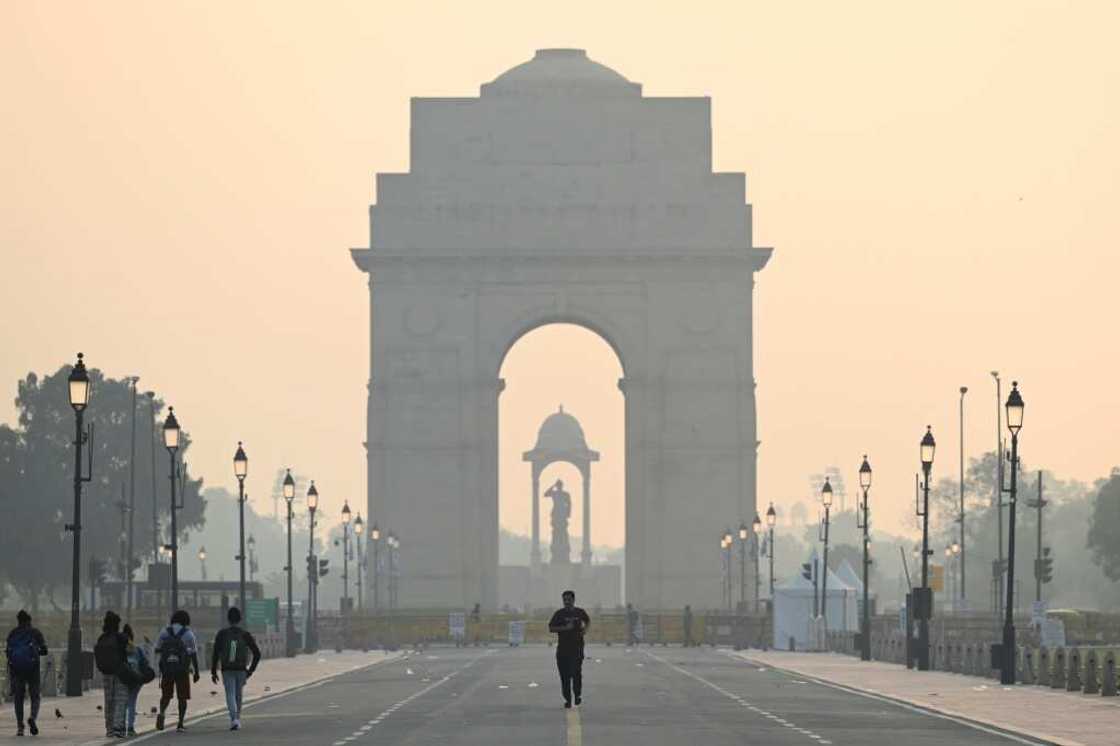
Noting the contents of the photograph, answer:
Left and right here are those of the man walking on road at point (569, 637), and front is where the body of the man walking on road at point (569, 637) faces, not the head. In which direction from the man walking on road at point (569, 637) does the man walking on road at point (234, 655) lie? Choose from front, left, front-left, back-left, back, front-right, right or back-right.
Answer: front-right

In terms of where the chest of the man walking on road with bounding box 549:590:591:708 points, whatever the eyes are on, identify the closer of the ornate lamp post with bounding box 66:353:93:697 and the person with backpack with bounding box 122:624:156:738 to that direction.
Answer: the person with backpack

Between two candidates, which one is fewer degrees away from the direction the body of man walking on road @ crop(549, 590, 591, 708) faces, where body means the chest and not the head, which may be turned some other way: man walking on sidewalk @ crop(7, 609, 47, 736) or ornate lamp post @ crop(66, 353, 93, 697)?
the man walking on sidewalk

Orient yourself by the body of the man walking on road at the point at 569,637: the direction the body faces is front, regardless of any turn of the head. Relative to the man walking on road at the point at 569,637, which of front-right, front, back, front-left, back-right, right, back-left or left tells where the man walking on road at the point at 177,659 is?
front-right

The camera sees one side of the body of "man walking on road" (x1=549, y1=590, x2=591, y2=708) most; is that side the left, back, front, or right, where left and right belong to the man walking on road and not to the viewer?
front

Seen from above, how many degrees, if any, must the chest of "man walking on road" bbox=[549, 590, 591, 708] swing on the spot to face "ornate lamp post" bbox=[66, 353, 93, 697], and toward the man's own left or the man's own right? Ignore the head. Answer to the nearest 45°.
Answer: approximately 135° to the man's own right
